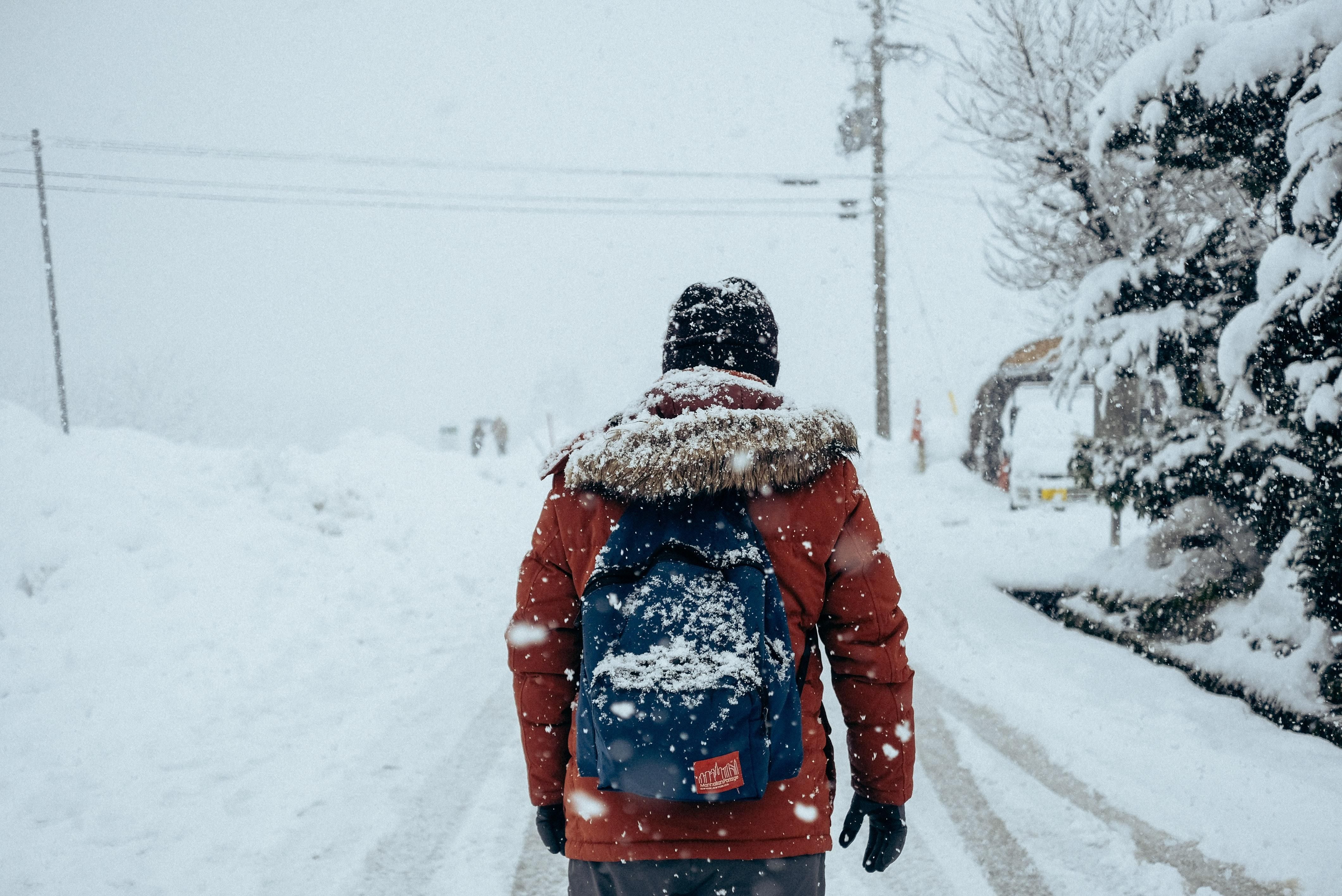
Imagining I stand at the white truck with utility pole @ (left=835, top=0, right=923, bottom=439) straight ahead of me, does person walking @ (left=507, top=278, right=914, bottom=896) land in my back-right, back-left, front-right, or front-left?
back-left

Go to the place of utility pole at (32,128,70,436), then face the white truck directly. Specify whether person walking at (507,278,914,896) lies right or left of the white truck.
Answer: right

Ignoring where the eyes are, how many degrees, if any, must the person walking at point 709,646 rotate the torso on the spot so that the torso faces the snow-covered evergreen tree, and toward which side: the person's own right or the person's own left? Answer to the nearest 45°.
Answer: approximately 45° to the person's own right

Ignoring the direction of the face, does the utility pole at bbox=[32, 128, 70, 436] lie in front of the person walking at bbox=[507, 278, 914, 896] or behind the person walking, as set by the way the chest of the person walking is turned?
in front

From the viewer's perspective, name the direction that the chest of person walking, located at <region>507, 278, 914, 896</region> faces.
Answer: away from the camera

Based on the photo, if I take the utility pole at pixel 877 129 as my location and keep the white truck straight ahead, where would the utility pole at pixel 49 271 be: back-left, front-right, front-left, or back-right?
back-right
